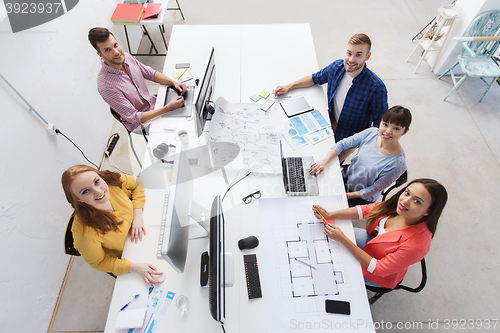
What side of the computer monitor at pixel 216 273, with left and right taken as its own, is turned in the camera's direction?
right

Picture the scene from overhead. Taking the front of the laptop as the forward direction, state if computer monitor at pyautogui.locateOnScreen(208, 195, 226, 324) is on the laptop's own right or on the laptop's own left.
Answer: on the laptop's own right

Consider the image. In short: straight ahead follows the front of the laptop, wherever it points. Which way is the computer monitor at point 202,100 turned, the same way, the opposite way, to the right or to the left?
the opposite way

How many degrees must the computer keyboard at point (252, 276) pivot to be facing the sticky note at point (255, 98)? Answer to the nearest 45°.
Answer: approximately 90° to its left

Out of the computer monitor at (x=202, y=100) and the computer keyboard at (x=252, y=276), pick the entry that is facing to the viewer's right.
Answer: the computer keyboard

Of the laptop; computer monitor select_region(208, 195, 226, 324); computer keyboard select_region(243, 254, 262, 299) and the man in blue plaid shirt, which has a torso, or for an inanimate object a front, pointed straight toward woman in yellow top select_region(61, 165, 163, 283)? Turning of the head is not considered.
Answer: the man in blue plaid shirt

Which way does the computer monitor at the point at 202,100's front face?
to the viewer's left

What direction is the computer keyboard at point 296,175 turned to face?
to the viewer's right

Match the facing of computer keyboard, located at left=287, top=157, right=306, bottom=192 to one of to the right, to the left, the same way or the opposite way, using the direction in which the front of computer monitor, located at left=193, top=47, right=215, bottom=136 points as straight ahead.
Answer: the opposite way

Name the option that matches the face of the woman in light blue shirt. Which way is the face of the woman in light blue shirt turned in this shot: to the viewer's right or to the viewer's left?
to the viewer's left

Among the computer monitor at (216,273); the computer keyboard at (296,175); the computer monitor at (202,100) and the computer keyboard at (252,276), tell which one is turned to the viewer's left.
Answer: the computer monitor at (202,100)
